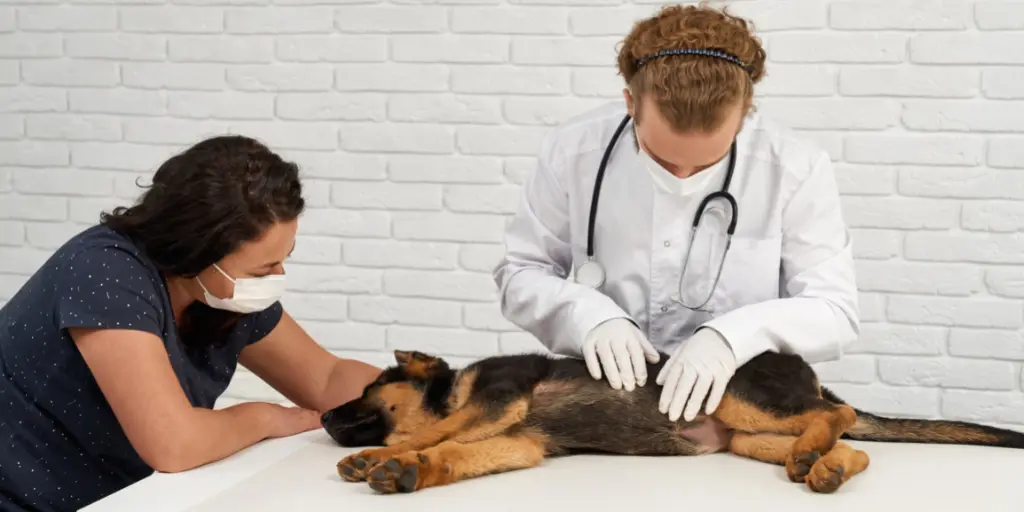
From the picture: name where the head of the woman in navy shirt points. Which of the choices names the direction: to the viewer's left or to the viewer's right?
to the viewer's right

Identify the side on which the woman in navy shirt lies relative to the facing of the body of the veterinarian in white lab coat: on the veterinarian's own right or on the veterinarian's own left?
on the veterinarian's own right

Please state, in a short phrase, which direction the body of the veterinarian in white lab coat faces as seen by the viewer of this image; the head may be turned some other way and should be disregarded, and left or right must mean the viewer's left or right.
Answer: facing the viewer

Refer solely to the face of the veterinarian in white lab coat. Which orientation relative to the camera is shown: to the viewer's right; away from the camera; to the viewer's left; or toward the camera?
toward the camera
